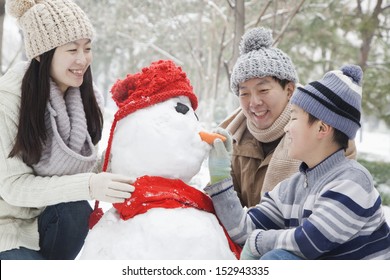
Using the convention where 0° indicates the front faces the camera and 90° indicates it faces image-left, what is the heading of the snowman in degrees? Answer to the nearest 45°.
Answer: approximately 270°

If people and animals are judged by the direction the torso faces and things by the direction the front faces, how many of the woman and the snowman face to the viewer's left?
0

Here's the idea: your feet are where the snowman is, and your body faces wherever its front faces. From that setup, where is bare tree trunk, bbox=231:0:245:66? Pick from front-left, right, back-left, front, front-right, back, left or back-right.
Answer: left

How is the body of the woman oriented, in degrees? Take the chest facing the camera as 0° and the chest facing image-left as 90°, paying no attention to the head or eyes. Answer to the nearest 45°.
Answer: approximately 315°

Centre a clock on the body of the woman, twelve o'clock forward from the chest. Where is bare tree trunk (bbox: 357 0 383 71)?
The bare tree trunk is roughly at 9 o'clock from the woman.

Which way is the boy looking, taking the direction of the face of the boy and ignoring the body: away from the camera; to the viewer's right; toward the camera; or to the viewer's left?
to the viewer's left
